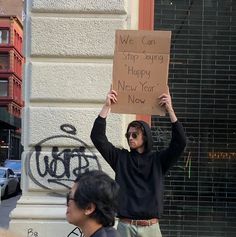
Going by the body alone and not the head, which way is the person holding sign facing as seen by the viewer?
toward the camera

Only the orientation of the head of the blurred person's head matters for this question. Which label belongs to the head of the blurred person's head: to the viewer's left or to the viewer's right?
to the viewer's left

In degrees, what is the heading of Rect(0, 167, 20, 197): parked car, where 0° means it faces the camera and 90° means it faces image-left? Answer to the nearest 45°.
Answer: approximately 45°

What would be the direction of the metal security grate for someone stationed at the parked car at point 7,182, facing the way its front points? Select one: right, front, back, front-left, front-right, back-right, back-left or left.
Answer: front-left

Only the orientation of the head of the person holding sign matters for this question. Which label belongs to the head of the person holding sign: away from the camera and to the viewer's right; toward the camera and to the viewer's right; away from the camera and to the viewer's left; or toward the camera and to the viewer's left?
toward the camera and to the viewer's left

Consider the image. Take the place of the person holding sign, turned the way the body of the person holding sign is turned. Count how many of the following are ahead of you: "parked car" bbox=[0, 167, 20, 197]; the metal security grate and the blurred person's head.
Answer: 1

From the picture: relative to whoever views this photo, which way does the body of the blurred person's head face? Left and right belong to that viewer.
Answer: facing away from the viewer and to the left of the viewer

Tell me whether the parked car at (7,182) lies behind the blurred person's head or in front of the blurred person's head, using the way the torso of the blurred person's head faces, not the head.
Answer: in front

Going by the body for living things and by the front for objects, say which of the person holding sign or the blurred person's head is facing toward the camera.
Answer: the person holding sign

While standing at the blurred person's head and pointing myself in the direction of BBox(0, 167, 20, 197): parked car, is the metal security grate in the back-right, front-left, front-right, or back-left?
front-right

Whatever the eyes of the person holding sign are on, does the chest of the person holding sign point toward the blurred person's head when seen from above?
yes

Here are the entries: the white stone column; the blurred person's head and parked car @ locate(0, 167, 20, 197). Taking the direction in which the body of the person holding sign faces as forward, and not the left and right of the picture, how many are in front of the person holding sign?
1

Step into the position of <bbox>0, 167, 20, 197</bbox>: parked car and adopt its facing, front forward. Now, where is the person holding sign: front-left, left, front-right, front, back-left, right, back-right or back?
front-left

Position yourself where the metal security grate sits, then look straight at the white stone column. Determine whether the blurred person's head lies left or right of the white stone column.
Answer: left
